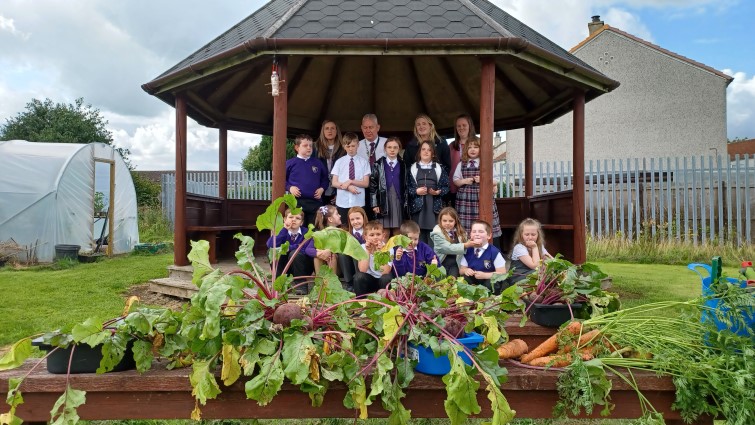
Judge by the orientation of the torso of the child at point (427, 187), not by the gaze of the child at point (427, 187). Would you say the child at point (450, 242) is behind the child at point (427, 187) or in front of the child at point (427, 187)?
in front

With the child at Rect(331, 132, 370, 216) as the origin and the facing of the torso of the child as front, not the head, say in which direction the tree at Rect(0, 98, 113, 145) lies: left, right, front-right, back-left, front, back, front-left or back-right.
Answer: back-right

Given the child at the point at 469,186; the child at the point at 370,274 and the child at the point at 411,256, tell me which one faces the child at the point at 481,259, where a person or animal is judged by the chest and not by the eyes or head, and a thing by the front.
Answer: the child at the point at 469,186

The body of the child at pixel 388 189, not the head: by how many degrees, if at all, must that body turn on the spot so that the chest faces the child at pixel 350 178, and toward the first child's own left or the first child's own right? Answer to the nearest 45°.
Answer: approximately 90° to the first child's own right

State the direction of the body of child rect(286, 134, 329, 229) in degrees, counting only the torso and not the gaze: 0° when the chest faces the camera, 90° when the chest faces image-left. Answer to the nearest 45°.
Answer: approximately 0°
